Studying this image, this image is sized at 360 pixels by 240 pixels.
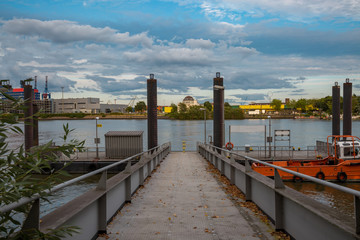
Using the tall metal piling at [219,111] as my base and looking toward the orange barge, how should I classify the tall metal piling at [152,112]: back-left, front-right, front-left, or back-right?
back-right

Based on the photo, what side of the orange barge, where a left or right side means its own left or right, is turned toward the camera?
left

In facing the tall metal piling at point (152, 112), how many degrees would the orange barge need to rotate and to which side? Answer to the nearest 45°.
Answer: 0° — it already faces it

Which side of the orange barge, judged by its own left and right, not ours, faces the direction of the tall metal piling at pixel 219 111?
front

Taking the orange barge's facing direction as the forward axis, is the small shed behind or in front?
in front

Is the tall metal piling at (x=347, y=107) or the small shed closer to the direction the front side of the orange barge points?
the small shed

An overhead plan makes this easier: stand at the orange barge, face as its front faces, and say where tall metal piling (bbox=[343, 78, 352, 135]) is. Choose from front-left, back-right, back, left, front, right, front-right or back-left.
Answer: right
